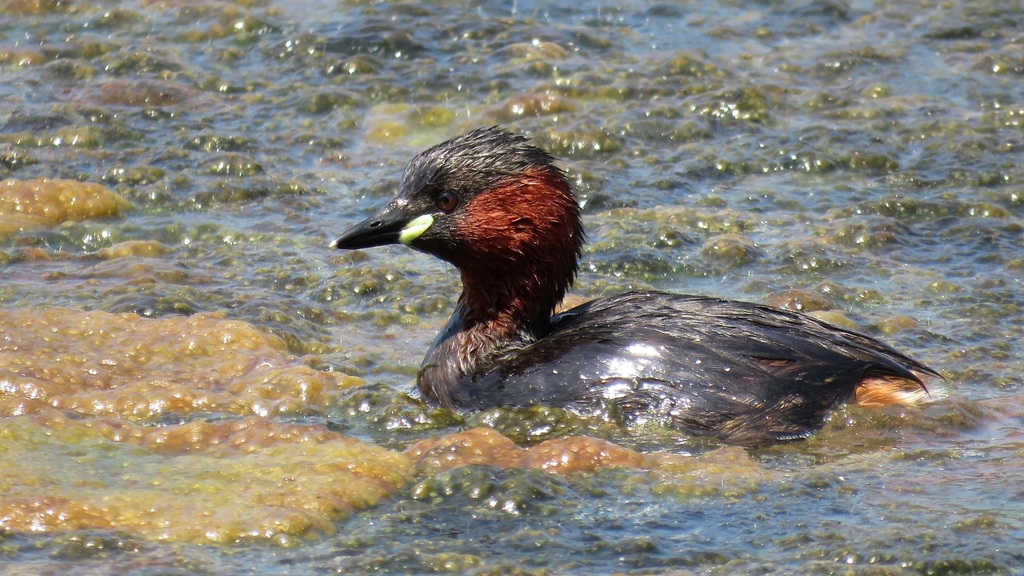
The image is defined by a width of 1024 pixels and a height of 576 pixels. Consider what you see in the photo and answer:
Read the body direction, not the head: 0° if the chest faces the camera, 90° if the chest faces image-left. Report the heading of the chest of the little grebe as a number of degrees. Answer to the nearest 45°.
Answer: approximately 90°
